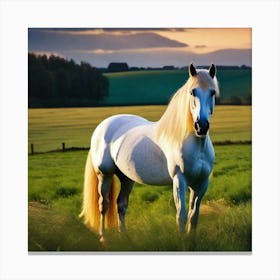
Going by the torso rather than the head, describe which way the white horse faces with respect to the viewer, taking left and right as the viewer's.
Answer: facing the viewer and to the right of the viewer
